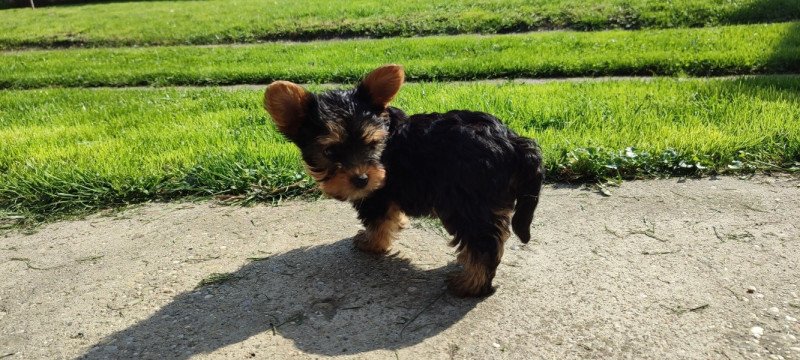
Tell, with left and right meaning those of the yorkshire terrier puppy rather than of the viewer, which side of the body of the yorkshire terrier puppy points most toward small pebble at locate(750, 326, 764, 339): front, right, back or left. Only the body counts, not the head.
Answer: back

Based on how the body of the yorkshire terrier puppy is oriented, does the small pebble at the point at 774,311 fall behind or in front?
behind

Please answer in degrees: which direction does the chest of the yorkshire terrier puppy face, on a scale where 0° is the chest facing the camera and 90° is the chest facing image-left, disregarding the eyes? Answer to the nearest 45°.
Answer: approximately 135°
